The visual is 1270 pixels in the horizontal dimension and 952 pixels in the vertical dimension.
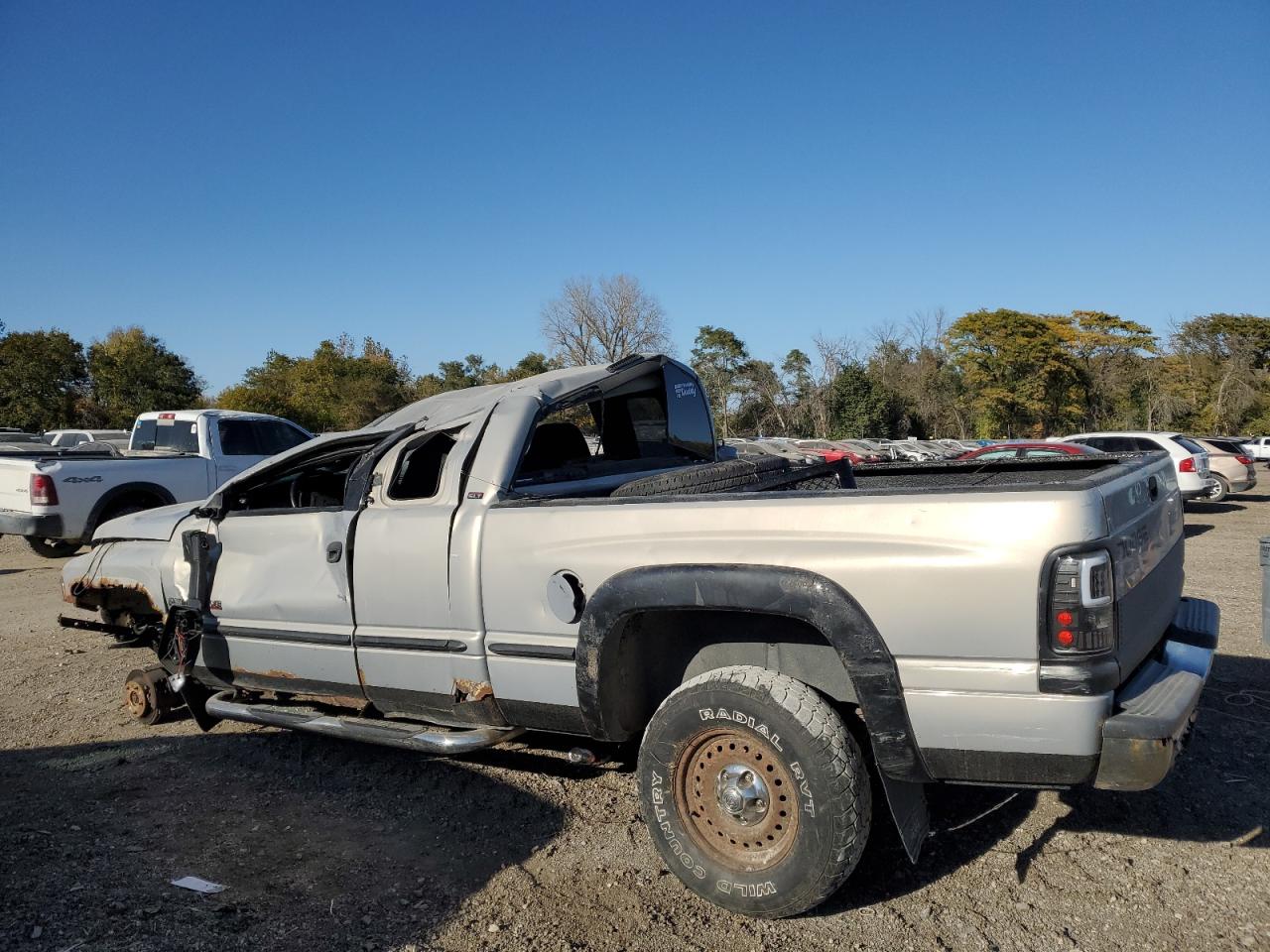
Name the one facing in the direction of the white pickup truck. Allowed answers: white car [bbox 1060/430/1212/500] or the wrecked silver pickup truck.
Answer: the wrecked silver pickup truck

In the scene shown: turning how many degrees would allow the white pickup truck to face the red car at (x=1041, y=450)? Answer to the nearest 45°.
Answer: approximately 45° to its right

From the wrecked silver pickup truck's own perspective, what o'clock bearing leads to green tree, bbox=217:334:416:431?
The green tree is roughly at 1 o'clock from the wrecked silver pickup truck.

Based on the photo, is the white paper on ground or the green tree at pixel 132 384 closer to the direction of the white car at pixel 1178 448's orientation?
the green tree

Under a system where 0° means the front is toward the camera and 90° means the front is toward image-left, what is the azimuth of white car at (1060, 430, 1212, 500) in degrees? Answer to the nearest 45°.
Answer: approximately 135°

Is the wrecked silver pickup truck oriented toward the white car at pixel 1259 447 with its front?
no

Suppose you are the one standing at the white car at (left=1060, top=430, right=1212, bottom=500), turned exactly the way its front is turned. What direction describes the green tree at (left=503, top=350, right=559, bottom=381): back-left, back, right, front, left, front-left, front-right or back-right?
front

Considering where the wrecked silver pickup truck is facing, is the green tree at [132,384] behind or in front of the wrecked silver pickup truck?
in front

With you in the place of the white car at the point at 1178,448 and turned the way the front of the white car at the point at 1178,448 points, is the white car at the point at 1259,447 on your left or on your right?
on your right

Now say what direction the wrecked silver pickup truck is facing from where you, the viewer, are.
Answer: facing away from the viewer and to the left of the viewer

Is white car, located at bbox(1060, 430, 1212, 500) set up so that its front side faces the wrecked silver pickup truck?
no

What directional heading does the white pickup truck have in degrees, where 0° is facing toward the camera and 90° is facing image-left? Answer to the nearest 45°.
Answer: approximately 225°

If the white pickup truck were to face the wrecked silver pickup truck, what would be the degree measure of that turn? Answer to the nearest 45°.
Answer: approximately 135° to its right

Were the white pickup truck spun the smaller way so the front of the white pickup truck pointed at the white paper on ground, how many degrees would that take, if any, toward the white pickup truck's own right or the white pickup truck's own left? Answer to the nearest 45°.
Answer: approximately 135° to the white pickup truck's own right
